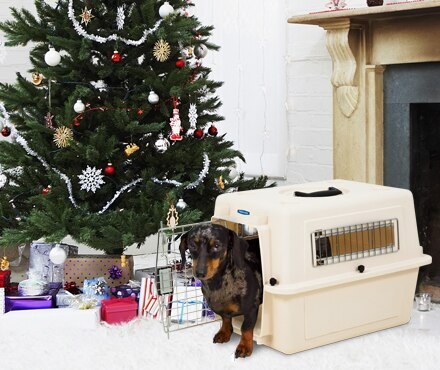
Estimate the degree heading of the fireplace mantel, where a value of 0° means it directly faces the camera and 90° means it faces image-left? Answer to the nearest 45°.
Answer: approximately 45°

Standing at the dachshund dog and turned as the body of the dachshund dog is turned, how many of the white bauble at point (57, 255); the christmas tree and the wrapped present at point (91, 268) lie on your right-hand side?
3

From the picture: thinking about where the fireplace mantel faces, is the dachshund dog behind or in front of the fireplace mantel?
in front

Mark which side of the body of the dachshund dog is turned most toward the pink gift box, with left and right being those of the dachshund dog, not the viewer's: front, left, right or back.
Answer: right

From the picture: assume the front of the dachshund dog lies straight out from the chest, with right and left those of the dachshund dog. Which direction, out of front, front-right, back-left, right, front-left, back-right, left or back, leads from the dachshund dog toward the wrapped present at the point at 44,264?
right

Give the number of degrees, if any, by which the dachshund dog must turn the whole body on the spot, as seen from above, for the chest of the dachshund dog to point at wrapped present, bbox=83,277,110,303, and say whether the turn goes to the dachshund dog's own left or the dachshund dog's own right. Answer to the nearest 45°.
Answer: approximately 90° to the dachshund dog's own right

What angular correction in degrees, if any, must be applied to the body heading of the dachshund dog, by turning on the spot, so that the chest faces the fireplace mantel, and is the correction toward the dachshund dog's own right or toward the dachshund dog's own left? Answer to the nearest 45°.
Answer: approximately 180°

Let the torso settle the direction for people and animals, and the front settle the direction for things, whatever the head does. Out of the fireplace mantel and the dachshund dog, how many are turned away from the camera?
0

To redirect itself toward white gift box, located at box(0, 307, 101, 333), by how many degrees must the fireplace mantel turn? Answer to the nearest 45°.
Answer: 0° — it already faces it
